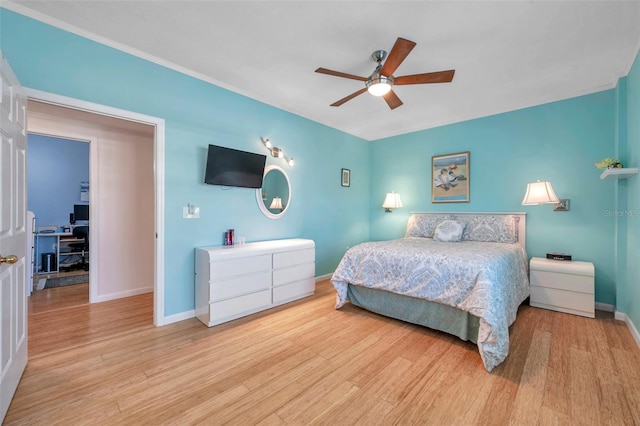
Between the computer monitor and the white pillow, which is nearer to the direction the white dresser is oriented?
the white pillow

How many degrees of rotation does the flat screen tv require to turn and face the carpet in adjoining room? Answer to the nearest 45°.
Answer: approximately 180°

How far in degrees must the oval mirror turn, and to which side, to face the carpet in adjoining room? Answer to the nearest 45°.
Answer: approximately 135° to its right

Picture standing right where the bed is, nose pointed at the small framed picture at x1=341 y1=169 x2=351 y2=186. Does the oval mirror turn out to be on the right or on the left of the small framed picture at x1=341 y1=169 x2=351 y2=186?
left

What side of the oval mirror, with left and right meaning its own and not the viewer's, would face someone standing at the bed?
front

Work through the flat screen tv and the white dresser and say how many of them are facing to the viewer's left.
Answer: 0

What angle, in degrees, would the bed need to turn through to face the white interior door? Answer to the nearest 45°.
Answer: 0° — it already faces it

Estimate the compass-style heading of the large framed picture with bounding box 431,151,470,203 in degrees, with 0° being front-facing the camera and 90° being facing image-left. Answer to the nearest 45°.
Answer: approximately 45°

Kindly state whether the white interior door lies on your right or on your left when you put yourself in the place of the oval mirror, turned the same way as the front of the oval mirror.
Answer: on your right

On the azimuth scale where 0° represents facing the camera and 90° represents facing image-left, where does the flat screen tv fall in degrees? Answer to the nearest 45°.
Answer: approximately 315°

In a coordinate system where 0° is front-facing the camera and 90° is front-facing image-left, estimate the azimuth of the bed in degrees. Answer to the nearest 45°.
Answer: approximately 45°

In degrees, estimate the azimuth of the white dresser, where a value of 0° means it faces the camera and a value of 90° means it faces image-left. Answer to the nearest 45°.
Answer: approximately 315°

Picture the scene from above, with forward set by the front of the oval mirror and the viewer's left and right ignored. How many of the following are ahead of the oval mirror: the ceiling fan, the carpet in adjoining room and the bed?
2

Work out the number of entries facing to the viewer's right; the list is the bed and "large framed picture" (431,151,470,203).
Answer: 0

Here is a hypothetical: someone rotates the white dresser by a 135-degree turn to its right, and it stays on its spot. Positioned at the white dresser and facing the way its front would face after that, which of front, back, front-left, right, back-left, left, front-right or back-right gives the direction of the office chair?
front-right
